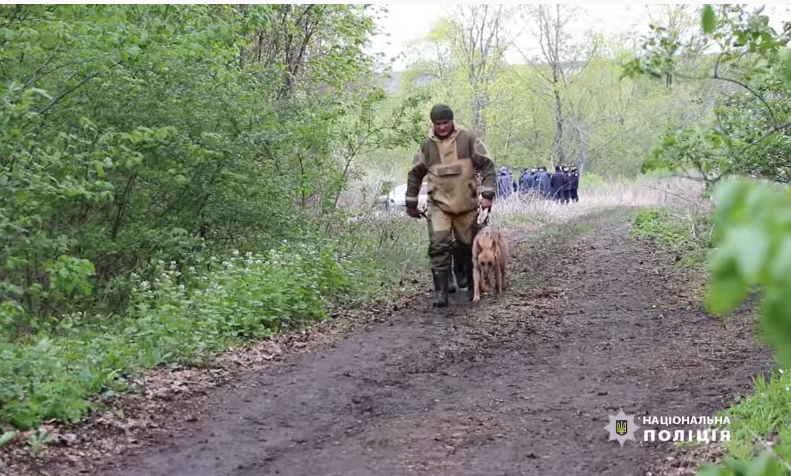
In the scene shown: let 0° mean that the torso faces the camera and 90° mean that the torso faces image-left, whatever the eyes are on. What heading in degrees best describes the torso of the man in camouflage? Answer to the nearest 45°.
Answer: approximately 0°

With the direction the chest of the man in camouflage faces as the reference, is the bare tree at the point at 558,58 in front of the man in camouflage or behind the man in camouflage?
behind

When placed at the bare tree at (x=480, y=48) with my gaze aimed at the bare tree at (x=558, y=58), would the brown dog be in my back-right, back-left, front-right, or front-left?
back-right

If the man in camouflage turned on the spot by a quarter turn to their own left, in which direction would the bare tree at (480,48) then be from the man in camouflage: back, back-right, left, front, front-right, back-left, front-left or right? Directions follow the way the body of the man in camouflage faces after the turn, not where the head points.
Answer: left
